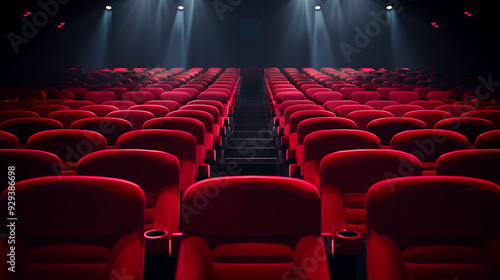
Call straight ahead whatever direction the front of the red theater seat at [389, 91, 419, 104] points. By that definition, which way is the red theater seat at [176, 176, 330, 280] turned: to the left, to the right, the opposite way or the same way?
the same way

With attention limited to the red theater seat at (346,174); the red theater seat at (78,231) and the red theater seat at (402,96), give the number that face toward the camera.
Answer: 3

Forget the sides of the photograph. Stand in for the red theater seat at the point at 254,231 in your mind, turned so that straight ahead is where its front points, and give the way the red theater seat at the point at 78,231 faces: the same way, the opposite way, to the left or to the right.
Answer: the same way

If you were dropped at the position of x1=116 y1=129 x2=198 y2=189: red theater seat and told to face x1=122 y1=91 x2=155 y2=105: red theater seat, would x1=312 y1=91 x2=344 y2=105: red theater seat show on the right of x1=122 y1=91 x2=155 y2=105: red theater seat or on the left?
right

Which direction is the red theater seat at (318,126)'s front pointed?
toward the camera

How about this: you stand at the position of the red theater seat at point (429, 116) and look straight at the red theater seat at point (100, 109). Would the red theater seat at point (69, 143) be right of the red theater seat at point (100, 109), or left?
left

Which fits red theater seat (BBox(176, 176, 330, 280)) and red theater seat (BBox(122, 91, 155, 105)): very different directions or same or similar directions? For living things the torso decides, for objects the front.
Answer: same or similar directions

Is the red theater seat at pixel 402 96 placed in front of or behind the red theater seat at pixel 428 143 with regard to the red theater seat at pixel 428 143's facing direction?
behind

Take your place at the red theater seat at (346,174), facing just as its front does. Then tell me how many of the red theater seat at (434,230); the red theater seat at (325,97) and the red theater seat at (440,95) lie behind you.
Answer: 2

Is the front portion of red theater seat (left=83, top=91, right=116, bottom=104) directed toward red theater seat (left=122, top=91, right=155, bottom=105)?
no

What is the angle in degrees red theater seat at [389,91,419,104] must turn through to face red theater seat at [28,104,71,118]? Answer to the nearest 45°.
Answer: approximately 45° to its right
